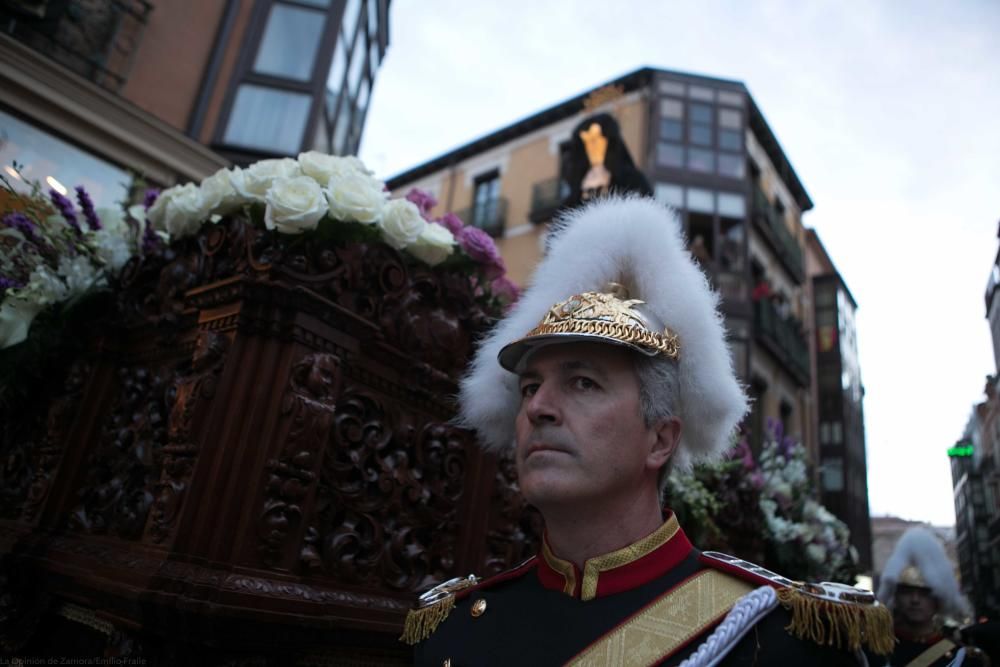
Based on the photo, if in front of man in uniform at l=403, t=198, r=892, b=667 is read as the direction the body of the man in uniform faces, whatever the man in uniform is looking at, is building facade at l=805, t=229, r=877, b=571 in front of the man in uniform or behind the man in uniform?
behind

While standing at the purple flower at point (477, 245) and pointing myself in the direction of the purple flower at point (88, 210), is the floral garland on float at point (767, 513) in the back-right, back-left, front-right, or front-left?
back-right

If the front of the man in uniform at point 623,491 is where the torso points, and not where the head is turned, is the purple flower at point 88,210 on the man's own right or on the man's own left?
on the man's own right

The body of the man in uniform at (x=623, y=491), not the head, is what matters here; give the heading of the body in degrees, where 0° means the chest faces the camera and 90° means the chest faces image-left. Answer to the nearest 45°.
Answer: approximately 45°

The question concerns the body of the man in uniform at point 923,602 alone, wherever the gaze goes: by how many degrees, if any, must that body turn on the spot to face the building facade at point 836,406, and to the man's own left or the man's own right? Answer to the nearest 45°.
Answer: approximately 135° to the man's own right
